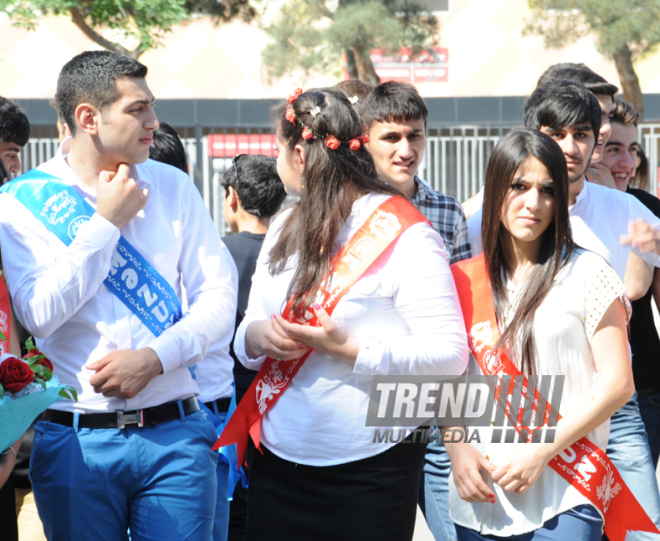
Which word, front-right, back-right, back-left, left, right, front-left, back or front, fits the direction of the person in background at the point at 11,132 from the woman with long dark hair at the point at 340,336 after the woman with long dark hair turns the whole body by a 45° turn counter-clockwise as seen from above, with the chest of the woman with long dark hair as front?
back-right

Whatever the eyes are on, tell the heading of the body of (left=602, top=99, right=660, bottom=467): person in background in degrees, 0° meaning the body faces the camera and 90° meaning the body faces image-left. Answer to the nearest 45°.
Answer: approximately 45°

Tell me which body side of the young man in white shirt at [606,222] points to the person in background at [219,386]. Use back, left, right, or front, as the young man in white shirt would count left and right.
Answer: right

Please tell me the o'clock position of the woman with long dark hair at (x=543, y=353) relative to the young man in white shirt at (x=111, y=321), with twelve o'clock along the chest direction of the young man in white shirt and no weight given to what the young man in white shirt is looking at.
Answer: The woman with long dark hair is roughly at 10 o'clock from the young man in white shirt.

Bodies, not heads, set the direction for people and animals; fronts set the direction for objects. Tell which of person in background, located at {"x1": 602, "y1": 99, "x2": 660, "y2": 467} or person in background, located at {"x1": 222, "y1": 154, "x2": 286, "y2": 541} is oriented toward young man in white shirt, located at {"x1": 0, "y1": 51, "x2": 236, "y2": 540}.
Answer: person in background, located at {"x1": 602, "y1": 99, "x2": 660, "y2": 467}

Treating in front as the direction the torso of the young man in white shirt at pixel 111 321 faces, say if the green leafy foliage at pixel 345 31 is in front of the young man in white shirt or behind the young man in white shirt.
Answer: behind

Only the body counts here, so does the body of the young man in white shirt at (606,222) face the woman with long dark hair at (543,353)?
yes

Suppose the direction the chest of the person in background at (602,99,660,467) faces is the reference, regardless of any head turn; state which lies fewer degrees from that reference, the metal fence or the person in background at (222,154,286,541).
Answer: the person in background

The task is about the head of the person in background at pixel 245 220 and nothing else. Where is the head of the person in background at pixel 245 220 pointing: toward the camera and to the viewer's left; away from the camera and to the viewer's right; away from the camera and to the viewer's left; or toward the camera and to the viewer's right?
away from the camera and to the viewer's left

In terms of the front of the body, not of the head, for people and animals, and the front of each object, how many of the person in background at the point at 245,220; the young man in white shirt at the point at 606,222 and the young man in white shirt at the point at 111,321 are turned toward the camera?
2
